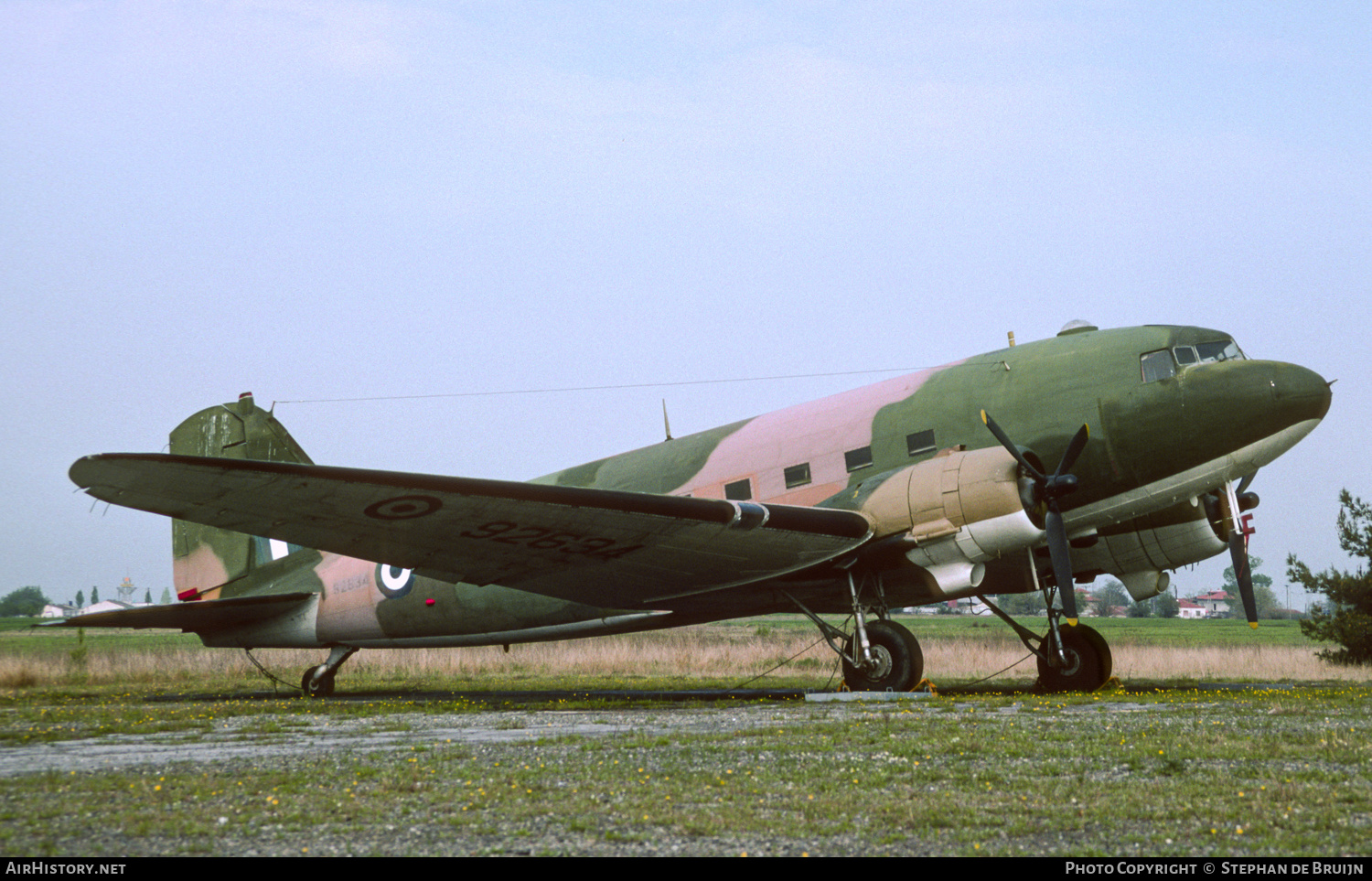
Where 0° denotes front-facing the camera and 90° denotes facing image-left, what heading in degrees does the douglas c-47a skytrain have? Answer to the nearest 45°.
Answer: approximately 315°
